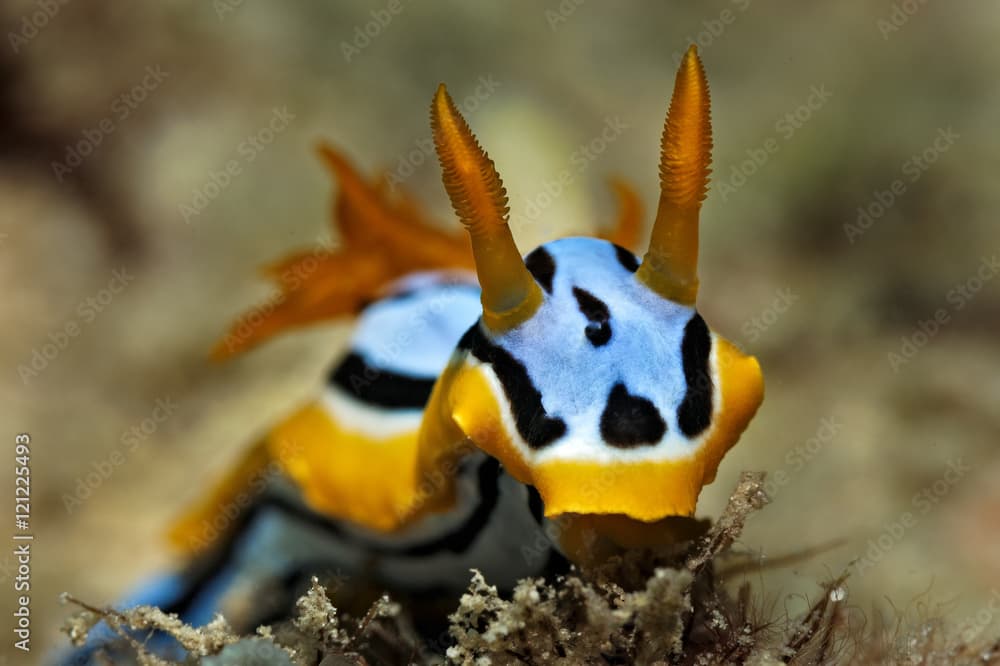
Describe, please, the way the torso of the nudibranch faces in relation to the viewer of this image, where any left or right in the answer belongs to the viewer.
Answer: facing the viewer and to the right of the viewer
